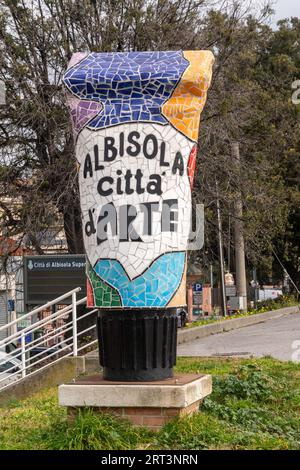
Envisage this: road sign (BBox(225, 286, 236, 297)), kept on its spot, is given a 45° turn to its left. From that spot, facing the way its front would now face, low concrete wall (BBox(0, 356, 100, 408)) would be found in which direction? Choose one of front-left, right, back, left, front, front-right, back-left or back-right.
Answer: front-right

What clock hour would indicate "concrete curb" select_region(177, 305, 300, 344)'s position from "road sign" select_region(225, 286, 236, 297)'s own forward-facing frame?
The concrete curb is roughly at 12 o'clock from the road sign.

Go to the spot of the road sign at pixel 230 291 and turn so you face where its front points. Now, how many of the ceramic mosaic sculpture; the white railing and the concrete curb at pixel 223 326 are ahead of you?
3

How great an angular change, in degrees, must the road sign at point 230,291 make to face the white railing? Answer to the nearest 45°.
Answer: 0° — it already faces it

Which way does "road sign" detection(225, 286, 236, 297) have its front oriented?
toward the camera

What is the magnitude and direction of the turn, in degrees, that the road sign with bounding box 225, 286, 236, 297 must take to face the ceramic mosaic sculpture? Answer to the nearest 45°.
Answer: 0° — it already faces it
